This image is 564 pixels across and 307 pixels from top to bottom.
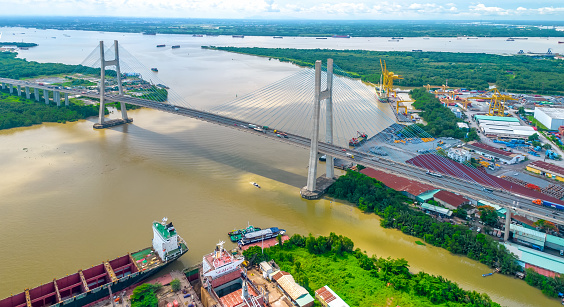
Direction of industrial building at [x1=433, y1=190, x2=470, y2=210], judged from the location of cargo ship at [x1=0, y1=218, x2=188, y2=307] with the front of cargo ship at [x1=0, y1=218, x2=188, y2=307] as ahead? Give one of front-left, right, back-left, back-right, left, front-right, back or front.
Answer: back-left

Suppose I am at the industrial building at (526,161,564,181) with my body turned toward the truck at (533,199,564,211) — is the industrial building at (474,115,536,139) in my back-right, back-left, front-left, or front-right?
back-right

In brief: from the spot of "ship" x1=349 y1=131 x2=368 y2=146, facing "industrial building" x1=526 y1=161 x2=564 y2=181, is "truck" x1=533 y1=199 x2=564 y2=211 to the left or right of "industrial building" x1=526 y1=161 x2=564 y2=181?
right

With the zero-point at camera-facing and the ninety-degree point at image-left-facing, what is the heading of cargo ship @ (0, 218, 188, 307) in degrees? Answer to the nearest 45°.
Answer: approximately 45°

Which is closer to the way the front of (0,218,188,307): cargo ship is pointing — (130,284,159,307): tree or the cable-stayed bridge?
the tree

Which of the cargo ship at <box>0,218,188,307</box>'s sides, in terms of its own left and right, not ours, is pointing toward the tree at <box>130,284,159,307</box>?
left

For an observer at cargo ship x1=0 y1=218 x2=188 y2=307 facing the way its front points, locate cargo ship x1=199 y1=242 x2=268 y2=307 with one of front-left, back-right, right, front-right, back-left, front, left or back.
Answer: left

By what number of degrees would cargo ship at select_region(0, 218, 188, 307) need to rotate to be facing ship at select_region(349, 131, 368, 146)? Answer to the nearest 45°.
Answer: approximately 180°
